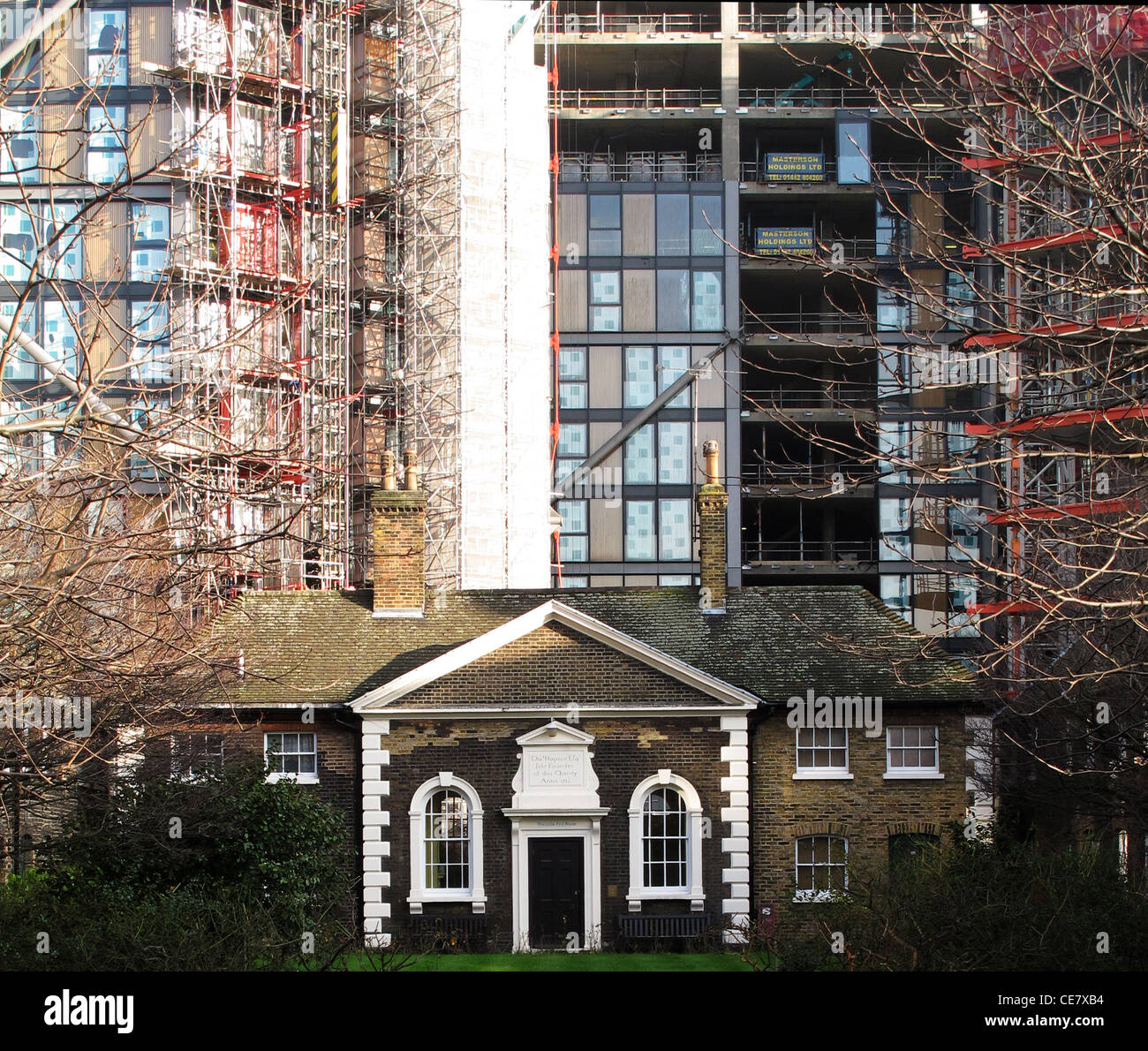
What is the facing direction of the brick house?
toward the camera

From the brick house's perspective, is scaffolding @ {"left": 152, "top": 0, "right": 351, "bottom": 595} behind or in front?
behind

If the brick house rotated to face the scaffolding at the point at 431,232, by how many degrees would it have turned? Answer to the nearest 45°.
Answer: approximately 180°

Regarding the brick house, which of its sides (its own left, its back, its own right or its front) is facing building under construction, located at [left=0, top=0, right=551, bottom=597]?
back
